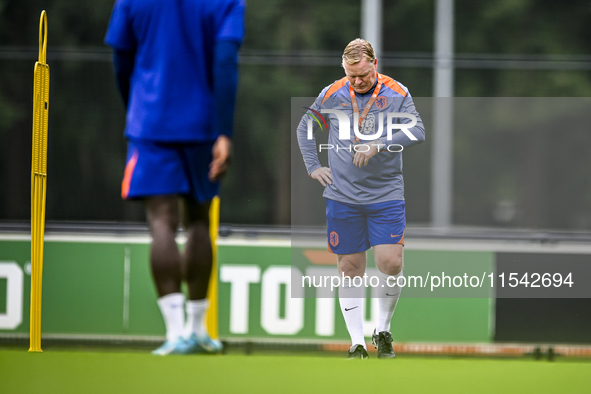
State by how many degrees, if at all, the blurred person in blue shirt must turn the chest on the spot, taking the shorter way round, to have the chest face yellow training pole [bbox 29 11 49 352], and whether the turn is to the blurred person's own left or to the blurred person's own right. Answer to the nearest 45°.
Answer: approximately 45° to the blurred person's own left

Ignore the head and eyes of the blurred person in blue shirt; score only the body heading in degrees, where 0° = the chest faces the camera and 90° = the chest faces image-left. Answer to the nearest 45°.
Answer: approximately 180°
